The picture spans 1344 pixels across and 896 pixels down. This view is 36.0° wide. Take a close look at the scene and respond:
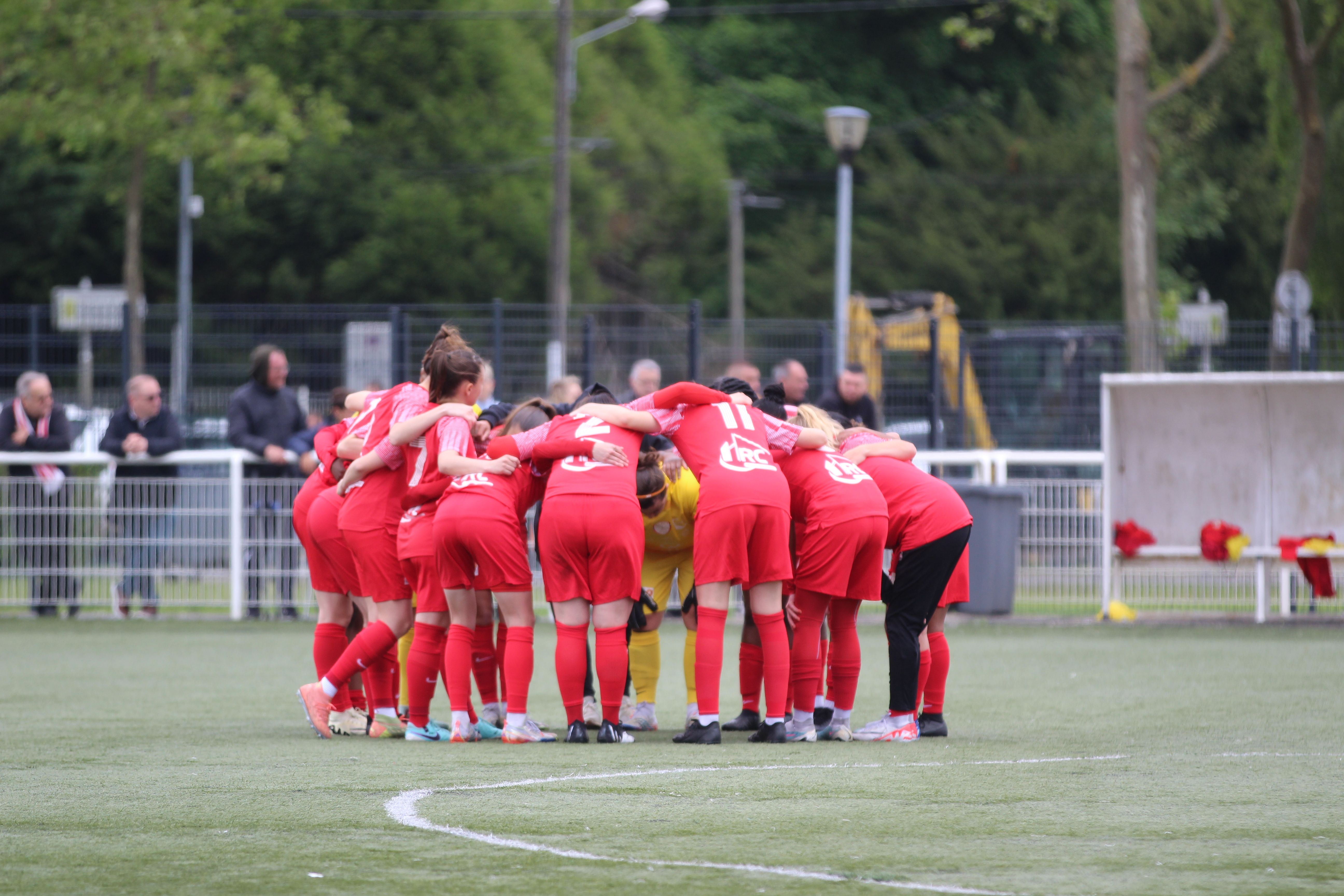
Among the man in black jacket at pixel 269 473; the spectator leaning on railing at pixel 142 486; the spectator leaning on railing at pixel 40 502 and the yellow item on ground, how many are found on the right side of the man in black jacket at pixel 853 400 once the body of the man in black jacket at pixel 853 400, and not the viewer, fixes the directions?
3

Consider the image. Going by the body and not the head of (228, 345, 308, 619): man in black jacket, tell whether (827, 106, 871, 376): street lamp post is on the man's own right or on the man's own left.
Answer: on the man's own left

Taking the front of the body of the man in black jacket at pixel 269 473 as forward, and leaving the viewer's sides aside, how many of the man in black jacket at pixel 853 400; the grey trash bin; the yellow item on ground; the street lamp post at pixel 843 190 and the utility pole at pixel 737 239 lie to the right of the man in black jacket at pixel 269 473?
0

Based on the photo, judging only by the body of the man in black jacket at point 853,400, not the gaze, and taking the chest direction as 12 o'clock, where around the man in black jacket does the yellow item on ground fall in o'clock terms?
The yellow item on ground is roughly at 9 o'clock from the man in black jacket.

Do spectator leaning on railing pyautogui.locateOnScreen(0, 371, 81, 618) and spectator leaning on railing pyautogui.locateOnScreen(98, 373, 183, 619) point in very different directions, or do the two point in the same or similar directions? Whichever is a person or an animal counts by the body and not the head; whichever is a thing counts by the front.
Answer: same or similar directions

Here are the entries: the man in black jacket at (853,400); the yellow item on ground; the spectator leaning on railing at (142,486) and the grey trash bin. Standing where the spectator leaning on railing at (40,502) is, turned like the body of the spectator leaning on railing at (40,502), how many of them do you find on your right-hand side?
0

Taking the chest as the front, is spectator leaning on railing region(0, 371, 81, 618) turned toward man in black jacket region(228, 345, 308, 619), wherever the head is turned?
no

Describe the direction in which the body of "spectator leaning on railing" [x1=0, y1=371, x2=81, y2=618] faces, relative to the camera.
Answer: toward the camera

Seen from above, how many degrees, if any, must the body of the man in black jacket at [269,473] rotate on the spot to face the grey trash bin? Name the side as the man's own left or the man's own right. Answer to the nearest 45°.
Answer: approximately 45° to the man's own left

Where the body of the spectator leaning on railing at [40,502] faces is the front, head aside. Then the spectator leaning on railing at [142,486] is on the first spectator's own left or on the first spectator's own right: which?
on the first spectator's own left

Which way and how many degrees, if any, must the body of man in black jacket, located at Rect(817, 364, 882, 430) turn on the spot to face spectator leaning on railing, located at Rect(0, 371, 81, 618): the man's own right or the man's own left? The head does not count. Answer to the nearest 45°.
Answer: approximately 90° to the man's own right

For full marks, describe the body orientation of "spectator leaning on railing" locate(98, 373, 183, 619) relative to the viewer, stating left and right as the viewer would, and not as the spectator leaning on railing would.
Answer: facing the viewer

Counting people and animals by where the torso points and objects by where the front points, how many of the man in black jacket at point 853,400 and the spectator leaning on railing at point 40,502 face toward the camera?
2

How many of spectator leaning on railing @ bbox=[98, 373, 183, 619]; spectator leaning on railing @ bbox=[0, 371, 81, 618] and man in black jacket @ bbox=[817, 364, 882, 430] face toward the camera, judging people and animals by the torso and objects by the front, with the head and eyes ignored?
3
